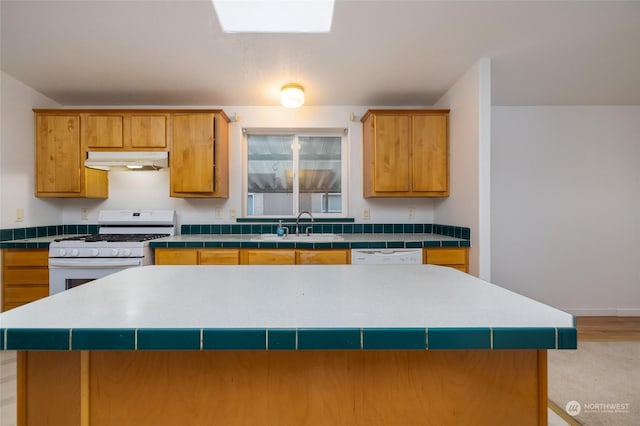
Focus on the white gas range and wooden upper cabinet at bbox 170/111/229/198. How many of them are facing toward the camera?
2

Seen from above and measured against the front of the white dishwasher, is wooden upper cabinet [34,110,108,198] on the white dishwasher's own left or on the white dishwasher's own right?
on the white dishwasher's own right

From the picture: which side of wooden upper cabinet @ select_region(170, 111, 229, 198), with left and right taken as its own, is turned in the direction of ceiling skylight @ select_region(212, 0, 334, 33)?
front

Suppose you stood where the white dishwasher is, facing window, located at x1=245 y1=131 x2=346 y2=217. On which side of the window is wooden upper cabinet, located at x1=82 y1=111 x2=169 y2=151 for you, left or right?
left

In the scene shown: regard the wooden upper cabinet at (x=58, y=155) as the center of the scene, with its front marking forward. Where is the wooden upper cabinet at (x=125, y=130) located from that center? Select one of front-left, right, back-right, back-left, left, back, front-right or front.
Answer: front-left

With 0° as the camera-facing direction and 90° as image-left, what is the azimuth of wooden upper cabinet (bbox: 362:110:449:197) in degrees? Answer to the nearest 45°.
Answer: approximately 0°

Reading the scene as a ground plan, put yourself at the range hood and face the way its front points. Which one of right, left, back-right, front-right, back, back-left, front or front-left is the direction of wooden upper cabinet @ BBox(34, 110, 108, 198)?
back-right

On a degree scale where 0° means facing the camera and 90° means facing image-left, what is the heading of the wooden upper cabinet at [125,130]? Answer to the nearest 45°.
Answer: approximately 0°

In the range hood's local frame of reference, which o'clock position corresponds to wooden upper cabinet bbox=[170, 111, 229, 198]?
The wooden upper cabinet is roughly at 10 o'clock from the range hood.
